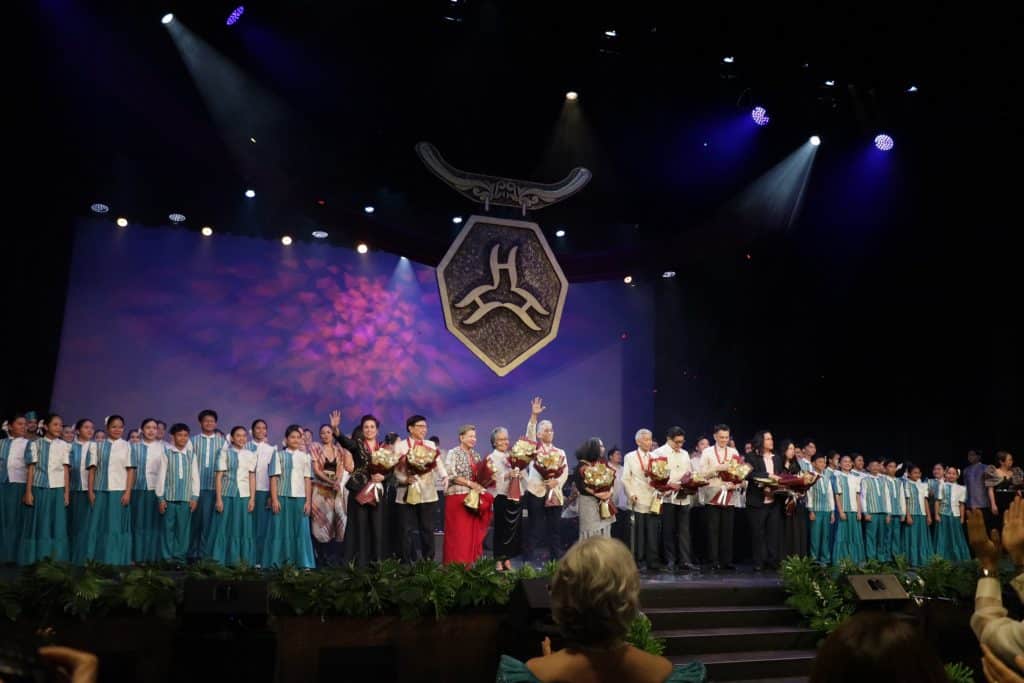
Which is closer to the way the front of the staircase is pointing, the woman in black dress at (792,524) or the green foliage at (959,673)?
the green foliage

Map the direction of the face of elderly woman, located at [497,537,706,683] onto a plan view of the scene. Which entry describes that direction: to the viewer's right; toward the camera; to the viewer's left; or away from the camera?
away from the camera

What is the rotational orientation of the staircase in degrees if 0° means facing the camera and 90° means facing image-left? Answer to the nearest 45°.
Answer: approximately 0°

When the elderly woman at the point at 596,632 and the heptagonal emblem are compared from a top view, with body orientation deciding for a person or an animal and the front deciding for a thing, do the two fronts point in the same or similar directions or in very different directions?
very different directions

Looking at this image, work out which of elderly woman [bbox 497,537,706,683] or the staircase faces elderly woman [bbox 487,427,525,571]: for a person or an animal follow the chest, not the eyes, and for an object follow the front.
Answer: elderly woman [bbox 497,537,706,683]

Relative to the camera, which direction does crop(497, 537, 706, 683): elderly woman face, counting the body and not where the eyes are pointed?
away from the camera

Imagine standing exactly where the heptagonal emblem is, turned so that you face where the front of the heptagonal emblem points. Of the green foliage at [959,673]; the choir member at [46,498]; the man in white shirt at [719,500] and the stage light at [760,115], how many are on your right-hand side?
1

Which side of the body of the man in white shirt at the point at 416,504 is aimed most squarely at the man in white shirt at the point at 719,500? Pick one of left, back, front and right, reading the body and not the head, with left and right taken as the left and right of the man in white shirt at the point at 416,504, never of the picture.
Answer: left

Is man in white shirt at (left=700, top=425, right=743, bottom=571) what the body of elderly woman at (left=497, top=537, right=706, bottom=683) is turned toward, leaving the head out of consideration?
yes

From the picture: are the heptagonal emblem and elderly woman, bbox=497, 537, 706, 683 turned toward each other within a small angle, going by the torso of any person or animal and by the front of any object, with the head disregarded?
yes

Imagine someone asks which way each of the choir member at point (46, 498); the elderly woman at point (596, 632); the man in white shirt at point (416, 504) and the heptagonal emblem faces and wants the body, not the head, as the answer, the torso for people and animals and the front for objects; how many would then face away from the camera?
1

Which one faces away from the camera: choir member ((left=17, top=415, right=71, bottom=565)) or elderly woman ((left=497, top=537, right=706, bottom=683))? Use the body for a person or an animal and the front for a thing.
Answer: the elderly woman

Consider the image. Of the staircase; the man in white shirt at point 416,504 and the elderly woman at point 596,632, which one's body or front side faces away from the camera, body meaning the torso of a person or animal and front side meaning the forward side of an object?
the elderly woman

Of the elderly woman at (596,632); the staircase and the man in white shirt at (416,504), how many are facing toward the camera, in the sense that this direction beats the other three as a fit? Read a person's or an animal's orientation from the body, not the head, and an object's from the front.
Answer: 2

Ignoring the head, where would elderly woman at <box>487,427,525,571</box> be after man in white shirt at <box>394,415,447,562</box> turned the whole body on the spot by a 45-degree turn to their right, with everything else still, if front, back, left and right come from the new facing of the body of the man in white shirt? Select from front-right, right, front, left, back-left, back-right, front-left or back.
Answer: back
